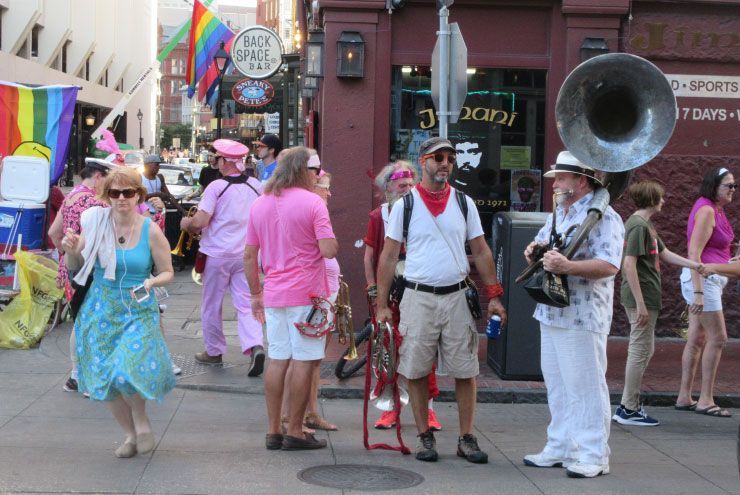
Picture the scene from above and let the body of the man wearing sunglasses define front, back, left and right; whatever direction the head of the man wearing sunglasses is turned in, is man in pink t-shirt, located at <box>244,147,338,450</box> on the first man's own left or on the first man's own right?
on the first man's own right

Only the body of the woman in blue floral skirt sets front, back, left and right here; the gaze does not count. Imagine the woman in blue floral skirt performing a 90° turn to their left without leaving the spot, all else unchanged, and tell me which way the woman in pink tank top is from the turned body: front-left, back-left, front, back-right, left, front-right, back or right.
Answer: front

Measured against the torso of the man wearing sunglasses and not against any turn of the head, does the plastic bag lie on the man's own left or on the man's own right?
on the man's own right

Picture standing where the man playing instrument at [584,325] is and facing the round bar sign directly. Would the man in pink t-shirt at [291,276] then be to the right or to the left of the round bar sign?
left

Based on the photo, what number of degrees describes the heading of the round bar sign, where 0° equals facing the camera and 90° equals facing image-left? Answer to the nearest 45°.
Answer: approximately 0°

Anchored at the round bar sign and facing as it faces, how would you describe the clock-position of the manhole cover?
The manhole cover is roughly at 12 o'clock from the round bar sign.

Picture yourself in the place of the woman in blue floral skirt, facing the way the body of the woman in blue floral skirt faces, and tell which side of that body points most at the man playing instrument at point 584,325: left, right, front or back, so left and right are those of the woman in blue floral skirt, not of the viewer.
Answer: left

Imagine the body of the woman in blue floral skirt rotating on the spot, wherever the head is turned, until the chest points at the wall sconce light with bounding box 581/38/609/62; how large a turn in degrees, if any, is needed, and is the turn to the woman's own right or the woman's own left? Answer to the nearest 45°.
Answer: approximately 135° to the woman's own left

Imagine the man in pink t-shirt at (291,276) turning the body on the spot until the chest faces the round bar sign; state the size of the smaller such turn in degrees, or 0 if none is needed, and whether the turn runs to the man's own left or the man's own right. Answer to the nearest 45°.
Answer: approximately 45° to the man's own left

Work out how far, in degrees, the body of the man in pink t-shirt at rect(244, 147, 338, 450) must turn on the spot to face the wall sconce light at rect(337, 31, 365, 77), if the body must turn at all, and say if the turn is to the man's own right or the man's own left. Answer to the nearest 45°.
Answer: approximately 45° to the man's own left

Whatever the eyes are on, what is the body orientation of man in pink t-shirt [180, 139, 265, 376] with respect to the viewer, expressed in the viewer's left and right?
facing away from the viewer and to the left of the viewer

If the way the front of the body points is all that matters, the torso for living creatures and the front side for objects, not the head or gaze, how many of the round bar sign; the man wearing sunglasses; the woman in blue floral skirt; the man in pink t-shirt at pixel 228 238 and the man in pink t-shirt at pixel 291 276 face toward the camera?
3
